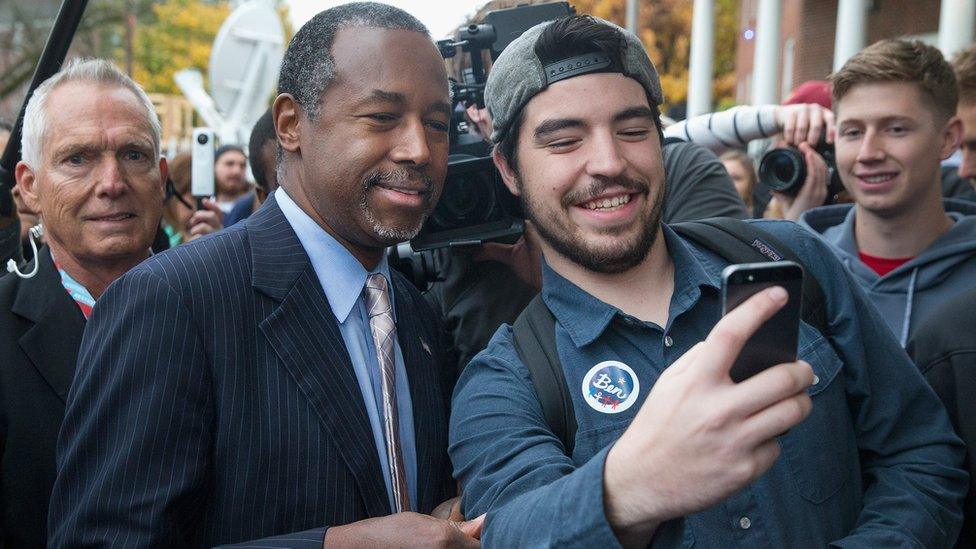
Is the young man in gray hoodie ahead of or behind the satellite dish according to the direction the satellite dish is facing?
behind

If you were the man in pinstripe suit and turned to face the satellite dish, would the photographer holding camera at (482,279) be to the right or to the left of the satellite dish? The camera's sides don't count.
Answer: right

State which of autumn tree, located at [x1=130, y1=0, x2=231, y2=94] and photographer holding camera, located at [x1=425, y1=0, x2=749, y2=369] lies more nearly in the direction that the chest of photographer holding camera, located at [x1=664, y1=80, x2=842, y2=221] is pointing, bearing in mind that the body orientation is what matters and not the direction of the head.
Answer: the photographer holding camera

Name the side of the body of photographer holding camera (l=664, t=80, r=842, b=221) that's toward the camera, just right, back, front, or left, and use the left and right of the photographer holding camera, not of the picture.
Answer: front

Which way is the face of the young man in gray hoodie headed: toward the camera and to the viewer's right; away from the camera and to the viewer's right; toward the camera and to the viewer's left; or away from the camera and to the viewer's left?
toward the camera and to the viewer's left

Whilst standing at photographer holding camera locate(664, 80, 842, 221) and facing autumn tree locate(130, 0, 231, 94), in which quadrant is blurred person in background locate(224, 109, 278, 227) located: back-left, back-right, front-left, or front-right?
front-left

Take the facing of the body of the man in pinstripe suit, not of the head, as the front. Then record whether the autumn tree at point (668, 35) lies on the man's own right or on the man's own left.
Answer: on the man's own left

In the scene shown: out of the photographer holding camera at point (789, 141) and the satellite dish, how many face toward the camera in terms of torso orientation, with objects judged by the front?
1

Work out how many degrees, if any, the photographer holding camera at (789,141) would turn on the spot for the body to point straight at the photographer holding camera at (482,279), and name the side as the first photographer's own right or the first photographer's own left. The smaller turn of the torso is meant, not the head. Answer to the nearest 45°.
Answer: approximately 45° to the first photographer's own right

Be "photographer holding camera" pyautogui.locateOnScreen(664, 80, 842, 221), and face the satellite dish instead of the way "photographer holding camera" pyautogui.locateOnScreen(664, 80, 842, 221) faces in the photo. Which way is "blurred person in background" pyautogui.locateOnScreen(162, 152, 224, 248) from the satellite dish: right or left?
left

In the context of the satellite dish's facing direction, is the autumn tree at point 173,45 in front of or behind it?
in front
